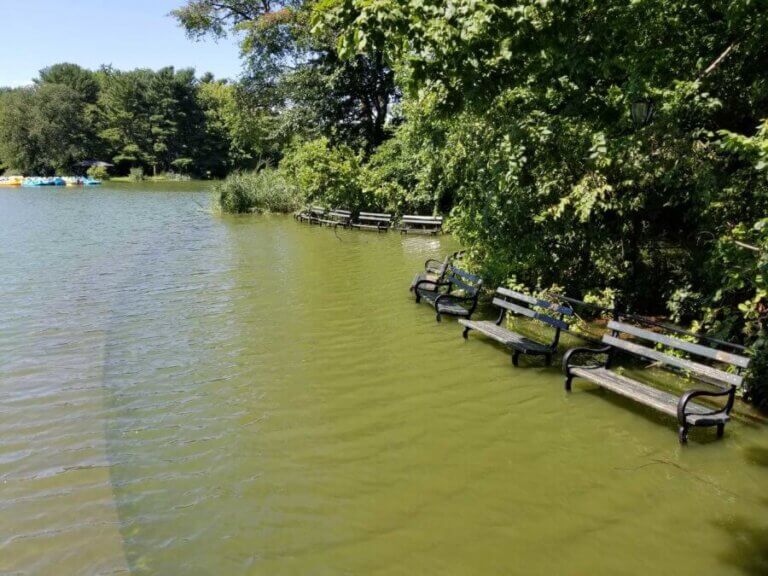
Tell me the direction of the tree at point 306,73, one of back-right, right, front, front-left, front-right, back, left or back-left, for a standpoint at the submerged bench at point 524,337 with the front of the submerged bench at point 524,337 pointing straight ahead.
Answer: right

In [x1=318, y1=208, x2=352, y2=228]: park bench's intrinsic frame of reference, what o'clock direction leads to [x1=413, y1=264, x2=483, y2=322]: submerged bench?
The submerged bench is roughly at 10 o'clock from the park bench.

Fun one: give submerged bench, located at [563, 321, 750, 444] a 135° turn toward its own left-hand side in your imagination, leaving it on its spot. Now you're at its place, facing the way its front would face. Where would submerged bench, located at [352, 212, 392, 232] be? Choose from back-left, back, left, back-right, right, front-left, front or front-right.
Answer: back-left

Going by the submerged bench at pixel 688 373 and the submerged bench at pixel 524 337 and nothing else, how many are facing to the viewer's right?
0

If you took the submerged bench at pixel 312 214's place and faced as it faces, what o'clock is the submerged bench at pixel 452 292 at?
the submerged bench at pixel 452 292 is roughly at 10 o'clock from the submerged bench at pixel 312 214.

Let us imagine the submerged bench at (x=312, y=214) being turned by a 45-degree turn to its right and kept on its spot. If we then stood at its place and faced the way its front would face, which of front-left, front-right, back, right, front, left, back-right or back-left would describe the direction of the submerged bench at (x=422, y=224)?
back-left

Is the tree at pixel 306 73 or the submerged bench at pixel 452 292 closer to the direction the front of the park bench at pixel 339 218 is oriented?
the submerged bench

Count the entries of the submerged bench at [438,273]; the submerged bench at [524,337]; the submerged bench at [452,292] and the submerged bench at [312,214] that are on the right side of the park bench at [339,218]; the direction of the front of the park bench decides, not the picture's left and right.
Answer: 1

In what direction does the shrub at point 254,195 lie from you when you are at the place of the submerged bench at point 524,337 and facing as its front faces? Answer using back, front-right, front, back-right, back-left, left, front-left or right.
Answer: right

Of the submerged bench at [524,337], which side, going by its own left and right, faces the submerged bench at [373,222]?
right

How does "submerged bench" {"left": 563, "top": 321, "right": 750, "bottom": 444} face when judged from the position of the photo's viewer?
facing the viewer and to the left of the viewer
